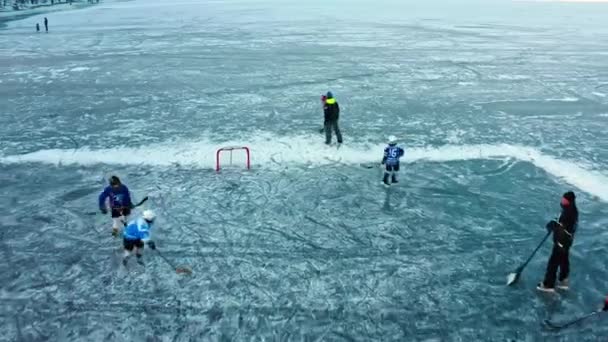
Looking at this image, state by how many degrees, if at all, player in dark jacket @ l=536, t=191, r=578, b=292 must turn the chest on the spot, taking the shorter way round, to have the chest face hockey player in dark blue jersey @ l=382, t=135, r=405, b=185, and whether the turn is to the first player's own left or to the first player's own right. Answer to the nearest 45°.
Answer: approximately 45° to the first player's own right

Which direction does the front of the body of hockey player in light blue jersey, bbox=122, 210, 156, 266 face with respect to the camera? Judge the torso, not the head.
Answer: to the viewer's right

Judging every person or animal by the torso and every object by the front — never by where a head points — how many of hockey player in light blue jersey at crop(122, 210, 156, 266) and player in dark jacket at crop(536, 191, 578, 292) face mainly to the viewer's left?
1

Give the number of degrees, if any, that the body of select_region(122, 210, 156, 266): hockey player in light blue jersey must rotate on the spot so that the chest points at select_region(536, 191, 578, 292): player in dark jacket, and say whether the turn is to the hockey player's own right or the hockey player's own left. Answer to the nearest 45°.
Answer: approximately 45° to the hockey player's own right

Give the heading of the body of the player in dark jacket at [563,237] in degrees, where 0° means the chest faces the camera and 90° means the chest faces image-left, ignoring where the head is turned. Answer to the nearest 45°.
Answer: approximately 90°

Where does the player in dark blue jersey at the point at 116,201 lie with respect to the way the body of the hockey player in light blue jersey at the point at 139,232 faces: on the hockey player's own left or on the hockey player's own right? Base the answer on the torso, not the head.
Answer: on the hockey player's own left

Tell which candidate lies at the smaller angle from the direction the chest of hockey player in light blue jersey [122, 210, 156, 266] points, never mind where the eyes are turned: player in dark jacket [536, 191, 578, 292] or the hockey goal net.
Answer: the player in dark jacket

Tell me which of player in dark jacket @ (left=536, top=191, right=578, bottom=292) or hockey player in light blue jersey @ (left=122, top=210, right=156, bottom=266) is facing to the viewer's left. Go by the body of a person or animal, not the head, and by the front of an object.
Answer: the player in dark jacket
